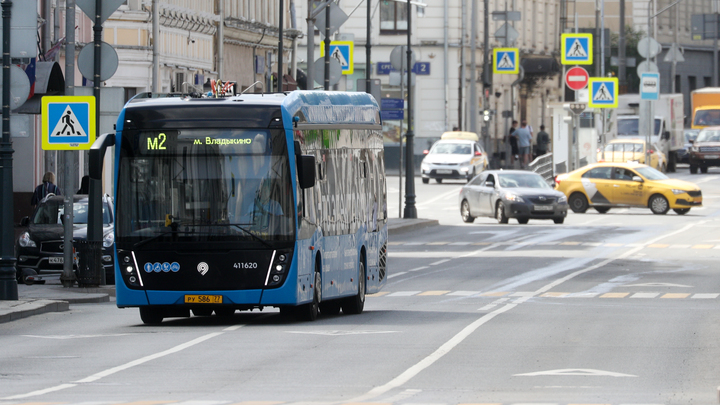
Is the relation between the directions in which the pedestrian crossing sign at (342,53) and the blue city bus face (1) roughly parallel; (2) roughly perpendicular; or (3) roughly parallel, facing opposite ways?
roughly parallel

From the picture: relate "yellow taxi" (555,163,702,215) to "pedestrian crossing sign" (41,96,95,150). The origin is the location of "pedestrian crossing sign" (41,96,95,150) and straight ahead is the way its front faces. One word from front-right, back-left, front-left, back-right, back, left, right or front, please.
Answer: back-left

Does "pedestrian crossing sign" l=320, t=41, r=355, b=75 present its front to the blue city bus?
yes

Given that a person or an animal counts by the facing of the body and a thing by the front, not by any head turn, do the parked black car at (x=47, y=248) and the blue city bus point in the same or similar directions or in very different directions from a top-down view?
same or similar directions

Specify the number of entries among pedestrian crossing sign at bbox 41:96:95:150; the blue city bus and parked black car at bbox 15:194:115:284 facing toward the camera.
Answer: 3

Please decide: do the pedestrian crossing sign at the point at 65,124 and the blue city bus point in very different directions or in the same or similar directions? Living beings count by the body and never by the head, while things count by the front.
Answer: same or similar directions

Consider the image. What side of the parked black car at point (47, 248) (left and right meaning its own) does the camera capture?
front

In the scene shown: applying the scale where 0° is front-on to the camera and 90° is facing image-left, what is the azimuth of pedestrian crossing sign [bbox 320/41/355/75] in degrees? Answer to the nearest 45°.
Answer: approximately 0°

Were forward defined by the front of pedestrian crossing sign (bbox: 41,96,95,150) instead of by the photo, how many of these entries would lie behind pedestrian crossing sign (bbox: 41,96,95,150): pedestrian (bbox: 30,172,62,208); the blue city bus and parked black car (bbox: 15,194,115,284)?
2

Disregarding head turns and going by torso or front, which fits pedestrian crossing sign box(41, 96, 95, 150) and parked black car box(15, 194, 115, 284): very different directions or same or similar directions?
same or similar directions

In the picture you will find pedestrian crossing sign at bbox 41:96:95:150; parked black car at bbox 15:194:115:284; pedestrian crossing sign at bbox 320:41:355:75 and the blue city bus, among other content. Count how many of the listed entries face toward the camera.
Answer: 4

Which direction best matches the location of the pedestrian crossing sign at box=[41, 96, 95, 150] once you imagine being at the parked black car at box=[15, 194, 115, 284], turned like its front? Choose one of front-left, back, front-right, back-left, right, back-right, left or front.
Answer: front

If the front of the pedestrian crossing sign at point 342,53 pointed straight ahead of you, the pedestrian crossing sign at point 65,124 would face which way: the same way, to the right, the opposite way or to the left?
the same way

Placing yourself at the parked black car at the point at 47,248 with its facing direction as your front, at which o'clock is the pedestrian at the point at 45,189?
The pedestrian is roughly at 6 o'clock from the parked black car.

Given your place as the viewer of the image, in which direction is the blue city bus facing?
facing the viewer

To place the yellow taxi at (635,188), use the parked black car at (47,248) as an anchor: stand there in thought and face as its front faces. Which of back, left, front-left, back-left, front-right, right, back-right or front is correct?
back-left

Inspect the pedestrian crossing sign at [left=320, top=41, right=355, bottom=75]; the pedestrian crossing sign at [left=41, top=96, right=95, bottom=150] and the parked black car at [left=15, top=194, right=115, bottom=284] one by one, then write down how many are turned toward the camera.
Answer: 3

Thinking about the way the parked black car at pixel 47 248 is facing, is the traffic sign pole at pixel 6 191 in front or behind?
in front
